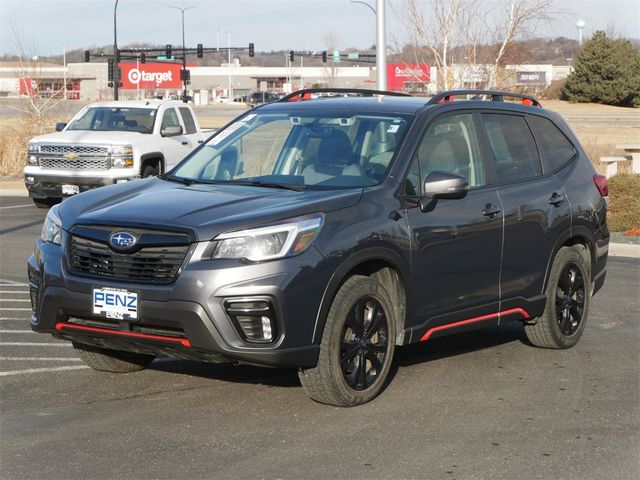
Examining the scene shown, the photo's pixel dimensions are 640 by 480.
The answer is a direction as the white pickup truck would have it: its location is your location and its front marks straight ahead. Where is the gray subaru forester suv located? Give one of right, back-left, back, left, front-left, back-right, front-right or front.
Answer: front-left

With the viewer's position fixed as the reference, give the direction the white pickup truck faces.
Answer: facing the viewer and to the left of the viewer

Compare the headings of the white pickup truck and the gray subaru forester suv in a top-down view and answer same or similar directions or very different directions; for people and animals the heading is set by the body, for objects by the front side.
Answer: same or similar directions

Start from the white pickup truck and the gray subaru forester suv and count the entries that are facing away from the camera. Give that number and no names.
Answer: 0

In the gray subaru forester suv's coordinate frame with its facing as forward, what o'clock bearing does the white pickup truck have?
The white pickup truck is roughly at 4 o'clock from the gray subaru forester suv.
